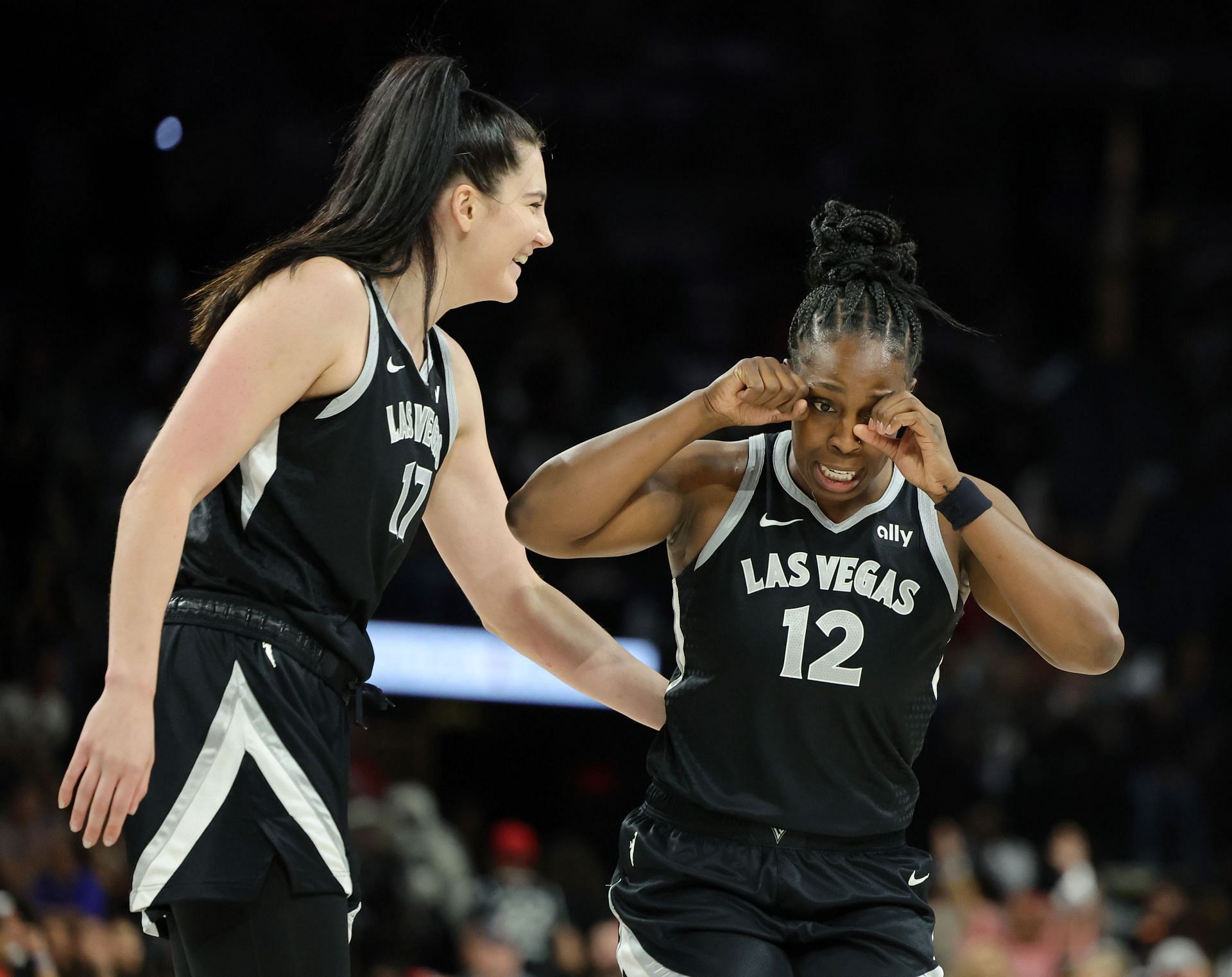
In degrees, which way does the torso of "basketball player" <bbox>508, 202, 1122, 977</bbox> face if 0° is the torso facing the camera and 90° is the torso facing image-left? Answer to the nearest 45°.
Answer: approximately 0°

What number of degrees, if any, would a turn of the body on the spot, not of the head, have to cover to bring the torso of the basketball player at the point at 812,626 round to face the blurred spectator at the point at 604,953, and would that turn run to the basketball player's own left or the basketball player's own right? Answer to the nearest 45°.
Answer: approximately 180°

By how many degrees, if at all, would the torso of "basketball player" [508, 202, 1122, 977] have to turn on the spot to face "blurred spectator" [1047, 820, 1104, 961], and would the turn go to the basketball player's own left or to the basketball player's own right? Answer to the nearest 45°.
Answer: approximately 180°

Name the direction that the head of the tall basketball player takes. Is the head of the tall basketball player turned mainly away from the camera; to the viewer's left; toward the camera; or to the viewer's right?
to the viewer's right

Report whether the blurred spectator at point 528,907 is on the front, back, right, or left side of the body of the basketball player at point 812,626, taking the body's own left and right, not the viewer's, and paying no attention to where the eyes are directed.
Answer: back

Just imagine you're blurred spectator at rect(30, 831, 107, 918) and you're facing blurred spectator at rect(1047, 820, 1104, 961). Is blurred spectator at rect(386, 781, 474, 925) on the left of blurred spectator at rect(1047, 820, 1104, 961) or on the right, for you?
left

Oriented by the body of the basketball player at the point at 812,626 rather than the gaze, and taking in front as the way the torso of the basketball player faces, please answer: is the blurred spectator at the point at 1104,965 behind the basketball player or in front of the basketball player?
behind

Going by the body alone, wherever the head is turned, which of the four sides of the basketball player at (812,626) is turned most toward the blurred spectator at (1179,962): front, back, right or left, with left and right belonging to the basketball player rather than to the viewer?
back

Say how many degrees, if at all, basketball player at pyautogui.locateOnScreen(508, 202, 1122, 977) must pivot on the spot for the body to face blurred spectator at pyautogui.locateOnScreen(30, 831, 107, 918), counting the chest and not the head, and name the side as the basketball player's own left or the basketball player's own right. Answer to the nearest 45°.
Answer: approximately 135° to the basketball player's own right

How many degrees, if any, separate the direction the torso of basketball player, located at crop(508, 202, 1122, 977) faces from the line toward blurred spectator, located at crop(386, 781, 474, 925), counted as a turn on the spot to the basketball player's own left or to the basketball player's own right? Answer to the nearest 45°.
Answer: approximately 180°
